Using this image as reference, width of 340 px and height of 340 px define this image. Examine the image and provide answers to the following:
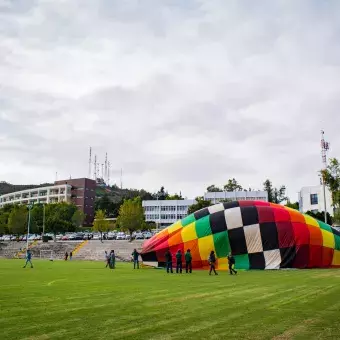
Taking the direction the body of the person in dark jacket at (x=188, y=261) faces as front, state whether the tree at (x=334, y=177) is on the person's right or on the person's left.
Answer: on the person's right

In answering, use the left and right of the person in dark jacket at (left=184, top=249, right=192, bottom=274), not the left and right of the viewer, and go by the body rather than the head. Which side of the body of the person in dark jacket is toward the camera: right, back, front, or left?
back
